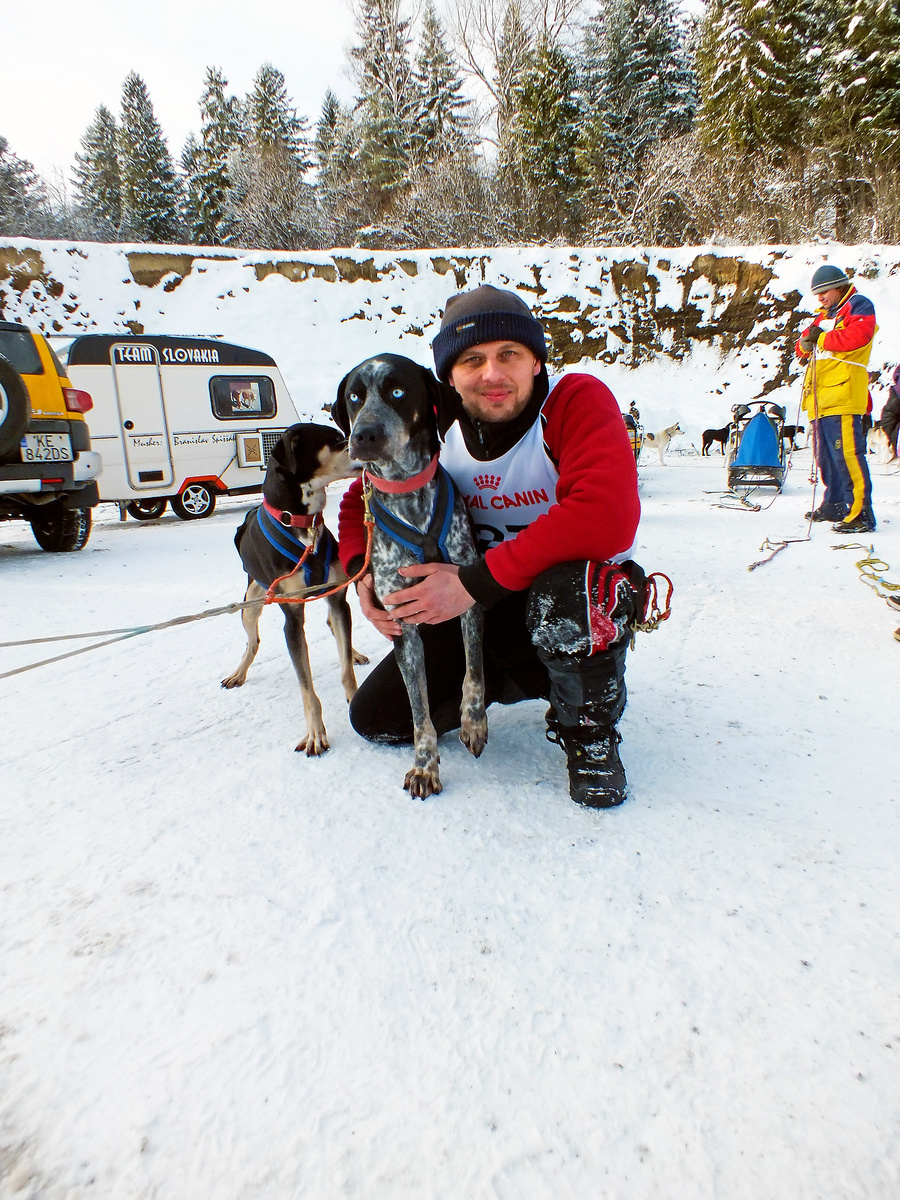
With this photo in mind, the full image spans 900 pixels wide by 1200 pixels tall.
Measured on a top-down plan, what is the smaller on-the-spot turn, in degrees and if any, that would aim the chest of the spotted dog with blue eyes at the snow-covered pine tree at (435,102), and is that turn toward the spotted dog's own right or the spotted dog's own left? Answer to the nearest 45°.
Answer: approximately 180°

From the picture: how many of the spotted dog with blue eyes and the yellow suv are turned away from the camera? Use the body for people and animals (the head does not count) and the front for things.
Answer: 1

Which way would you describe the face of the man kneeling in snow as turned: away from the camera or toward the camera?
toward the camera

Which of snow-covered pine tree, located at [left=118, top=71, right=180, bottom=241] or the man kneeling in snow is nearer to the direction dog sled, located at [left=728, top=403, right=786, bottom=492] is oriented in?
the man kneeling in snow

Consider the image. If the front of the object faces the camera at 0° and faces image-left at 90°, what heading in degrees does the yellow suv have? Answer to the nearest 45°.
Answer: approximately 180°

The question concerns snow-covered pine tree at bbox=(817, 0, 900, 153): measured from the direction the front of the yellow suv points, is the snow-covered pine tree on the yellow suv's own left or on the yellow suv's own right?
on the yellow suv's own right

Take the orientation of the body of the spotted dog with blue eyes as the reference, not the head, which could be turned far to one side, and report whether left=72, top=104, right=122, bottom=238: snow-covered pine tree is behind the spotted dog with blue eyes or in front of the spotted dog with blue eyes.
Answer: behind

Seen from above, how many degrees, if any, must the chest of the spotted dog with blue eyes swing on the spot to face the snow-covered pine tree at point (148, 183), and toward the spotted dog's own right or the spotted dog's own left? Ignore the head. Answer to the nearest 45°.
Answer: approximately 180°

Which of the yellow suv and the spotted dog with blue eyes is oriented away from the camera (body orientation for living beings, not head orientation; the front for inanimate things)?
the yellow suv

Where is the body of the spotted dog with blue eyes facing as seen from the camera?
toward the camera

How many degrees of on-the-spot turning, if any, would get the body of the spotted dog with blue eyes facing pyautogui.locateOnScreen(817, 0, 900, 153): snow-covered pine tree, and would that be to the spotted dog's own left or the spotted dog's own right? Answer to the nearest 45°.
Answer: approximately 135° to the spotted dog's own left

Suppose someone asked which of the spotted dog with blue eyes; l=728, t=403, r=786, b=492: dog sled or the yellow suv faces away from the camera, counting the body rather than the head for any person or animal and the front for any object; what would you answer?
the yellow suv
